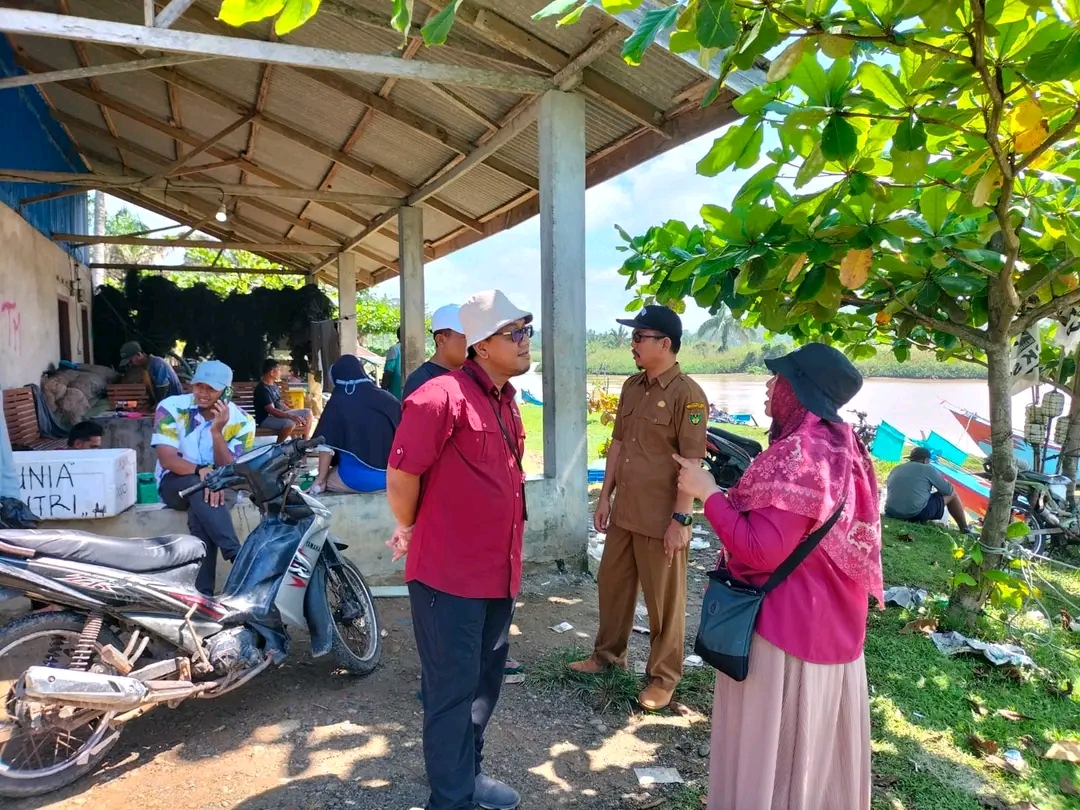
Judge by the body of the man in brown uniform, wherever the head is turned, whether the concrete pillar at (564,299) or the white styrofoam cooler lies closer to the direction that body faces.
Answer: the white styrofoam cooler

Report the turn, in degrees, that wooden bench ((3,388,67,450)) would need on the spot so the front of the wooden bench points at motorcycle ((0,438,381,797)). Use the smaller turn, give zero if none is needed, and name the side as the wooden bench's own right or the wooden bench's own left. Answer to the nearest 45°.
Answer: approximately 45° to the wooden bench's own right

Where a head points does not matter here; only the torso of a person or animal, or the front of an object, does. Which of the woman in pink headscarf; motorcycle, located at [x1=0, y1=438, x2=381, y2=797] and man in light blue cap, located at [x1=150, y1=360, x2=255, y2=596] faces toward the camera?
the man in light blue cap

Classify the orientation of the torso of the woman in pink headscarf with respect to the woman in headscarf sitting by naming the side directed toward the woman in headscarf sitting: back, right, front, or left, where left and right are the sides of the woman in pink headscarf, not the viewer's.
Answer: front

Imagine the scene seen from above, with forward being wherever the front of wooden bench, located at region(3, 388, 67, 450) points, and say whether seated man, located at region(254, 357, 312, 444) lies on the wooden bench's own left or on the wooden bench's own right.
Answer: on the wooden bench's own left

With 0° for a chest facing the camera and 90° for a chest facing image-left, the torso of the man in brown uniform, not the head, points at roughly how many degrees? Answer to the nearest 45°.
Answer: approximately 45°

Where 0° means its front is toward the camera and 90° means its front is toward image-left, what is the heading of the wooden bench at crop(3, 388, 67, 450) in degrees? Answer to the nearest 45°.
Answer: approximately 315°

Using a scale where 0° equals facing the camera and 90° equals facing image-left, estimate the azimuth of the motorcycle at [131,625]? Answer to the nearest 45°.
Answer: approximately 225°

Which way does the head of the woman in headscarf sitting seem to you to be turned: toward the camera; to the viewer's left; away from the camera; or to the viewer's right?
away from the camera

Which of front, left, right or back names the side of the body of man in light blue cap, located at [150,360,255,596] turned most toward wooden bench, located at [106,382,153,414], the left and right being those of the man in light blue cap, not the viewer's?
back

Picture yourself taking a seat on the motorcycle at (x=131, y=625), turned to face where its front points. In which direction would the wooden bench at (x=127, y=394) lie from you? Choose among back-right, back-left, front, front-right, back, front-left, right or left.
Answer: front-left

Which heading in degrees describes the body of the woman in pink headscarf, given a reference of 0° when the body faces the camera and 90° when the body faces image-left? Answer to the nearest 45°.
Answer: approximately 135°

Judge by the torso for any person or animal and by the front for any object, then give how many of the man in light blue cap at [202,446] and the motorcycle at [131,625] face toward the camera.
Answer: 1
